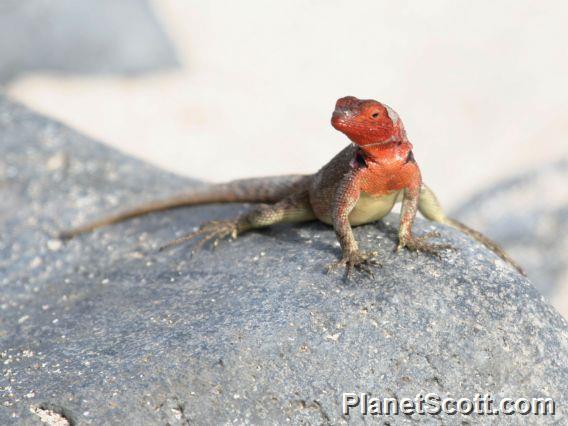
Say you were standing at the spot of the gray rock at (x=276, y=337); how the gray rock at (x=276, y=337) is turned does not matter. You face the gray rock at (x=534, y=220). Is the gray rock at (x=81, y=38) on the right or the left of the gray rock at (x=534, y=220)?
left

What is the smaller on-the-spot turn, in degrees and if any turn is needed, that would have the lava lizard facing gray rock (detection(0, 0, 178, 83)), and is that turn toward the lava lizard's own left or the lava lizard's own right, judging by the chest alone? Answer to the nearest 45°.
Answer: approximately 180°

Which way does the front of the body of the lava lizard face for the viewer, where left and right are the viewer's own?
facing the viewer and to the right of the viewer

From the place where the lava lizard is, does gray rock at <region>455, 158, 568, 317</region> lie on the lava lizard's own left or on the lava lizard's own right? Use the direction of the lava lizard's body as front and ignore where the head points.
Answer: on the lava lizard's own left
